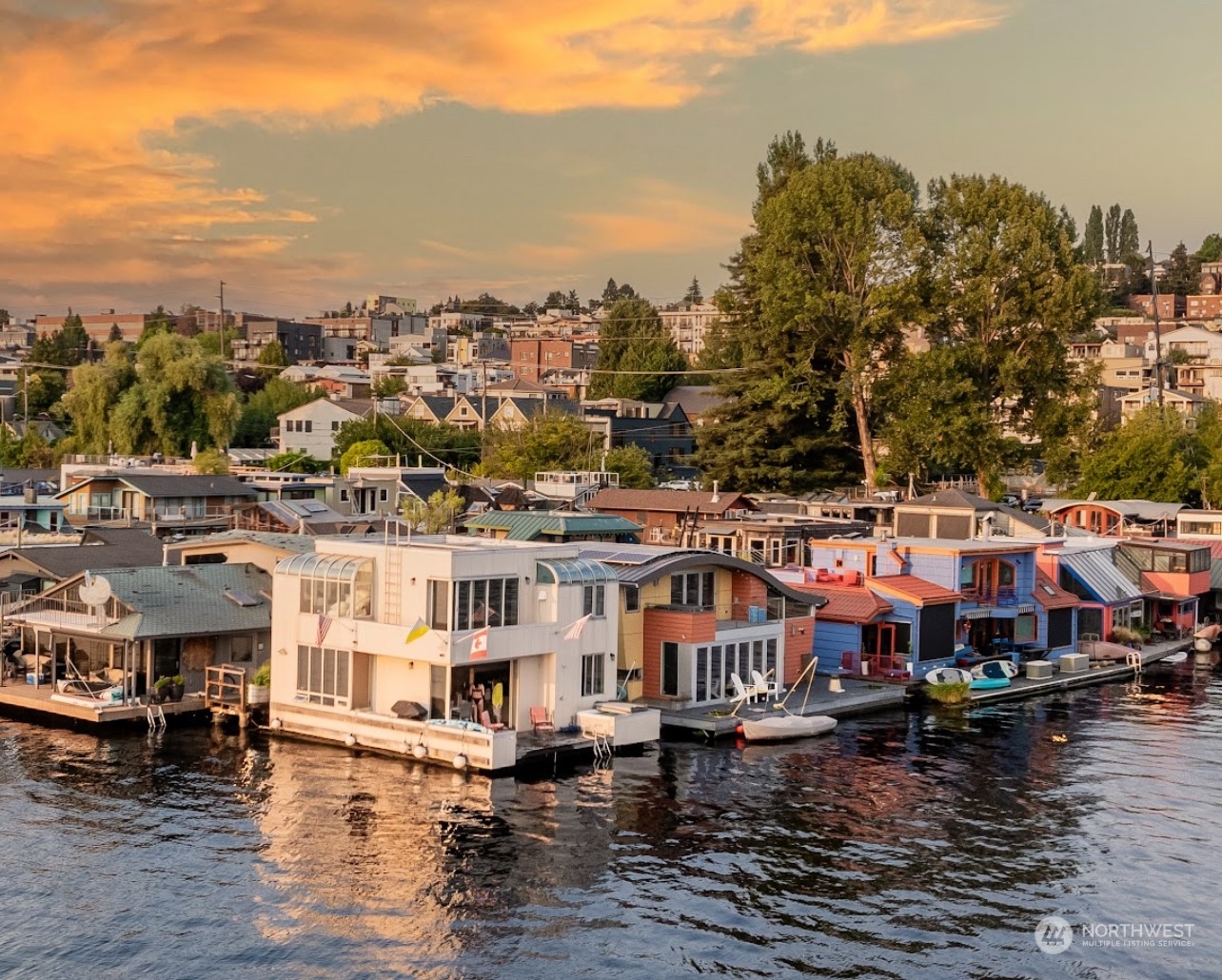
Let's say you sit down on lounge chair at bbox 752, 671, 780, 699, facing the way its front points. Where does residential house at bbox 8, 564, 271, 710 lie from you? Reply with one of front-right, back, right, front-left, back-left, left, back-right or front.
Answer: back-right

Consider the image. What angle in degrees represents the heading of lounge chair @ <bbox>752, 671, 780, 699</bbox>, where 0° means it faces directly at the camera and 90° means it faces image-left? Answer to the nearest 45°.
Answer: approximately 315°

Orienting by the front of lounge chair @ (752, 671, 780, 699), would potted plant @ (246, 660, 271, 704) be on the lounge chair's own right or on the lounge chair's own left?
on the lounge chair's own right

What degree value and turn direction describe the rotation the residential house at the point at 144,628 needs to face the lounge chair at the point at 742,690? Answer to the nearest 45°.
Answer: approximately 135° to its left

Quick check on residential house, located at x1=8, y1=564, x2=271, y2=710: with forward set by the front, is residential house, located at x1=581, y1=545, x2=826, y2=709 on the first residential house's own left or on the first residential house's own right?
on the first residential house's own left
